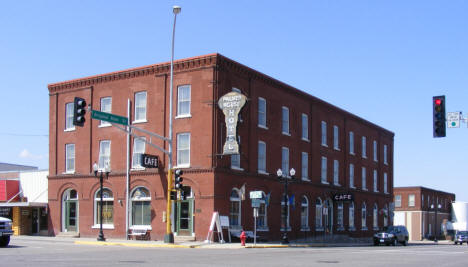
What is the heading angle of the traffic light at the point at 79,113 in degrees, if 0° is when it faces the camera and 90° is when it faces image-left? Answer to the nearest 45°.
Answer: approximately 315°

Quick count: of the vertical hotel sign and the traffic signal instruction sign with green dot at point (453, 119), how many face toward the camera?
2

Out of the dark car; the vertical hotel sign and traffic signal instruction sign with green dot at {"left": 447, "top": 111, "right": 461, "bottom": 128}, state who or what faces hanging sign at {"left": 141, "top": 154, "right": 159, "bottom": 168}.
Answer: the dark car

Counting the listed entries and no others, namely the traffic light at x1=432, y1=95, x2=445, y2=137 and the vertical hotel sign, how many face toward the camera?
2

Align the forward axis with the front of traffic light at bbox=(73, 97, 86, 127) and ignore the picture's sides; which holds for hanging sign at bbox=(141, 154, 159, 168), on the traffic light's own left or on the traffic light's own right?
on the traffic light's own left

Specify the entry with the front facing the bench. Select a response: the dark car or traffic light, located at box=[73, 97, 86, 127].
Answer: the dark car

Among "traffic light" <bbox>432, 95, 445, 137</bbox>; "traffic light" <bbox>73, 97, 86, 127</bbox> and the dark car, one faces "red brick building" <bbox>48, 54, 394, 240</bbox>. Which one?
the dark car
